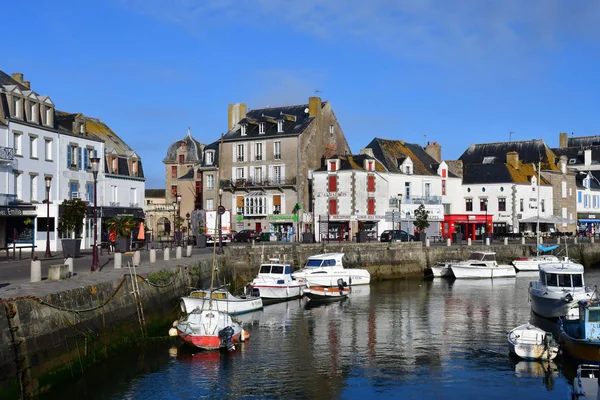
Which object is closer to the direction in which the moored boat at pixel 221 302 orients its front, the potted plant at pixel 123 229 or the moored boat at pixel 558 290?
the potted plant

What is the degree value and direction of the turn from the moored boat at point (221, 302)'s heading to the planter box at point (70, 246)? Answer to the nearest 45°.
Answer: approximately 45° to its right

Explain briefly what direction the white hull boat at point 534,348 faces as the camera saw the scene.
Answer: facing away from the viewer and to the left of the viewer

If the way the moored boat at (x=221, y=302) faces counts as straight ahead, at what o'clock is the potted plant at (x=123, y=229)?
The potted plant is roughly at 2 o'clock from the moored boat.

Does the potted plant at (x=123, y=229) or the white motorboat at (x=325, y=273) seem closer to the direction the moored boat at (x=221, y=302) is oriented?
the potted plant

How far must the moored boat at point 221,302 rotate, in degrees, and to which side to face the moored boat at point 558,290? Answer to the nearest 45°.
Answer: approximately 180°

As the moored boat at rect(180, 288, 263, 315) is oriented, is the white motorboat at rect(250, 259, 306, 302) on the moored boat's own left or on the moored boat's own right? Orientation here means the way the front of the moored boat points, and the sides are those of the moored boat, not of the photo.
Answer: on the moored boat's own right

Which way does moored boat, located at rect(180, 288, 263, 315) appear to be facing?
to the viewer's left

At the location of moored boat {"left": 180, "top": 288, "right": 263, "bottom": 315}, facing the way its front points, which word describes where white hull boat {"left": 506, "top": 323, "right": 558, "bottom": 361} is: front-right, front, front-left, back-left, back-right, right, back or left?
back-left

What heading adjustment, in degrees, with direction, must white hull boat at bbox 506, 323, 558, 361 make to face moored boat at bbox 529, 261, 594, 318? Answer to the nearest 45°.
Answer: approximately 45° to its right

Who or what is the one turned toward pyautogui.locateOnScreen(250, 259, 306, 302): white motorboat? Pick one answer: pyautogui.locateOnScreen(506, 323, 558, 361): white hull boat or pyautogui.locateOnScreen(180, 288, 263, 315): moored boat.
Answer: the white hull boat

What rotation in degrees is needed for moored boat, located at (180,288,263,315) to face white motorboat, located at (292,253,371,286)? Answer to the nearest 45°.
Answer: approximately 135° to its right

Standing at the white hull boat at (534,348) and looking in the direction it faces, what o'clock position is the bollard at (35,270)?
The bollard is roughly at 10 o'clock from the white hull boat.
